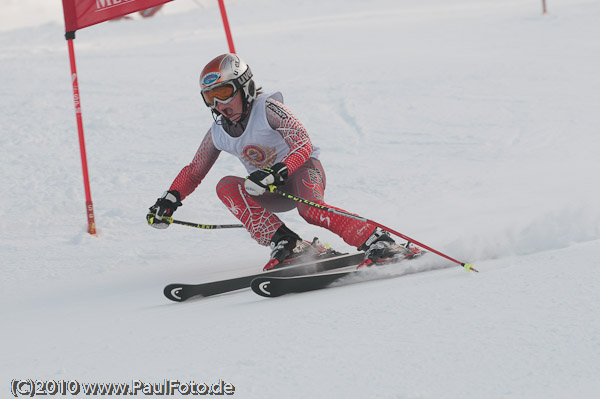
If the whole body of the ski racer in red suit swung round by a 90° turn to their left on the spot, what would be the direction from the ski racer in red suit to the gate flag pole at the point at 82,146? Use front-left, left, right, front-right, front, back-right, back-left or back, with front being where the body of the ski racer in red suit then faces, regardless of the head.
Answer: back

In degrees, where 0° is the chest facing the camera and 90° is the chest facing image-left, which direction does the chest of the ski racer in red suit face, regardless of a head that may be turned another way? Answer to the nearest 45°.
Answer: approximately 45°

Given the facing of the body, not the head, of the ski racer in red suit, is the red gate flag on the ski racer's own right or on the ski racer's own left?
on the ski racer's own right
